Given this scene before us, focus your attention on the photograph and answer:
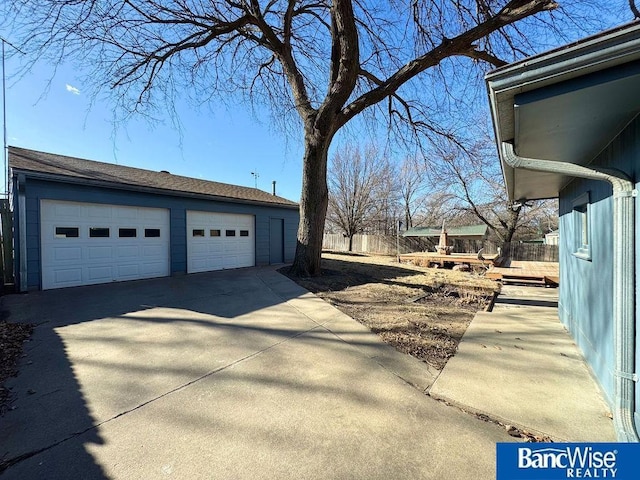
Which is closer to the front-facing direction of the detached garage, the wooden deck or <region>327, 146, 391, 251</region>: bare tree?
the wooden deck

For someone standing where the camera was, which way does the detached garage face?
facing the viewer and to the right of the viewer

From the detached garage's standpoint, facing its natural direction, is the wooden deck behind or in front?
in front

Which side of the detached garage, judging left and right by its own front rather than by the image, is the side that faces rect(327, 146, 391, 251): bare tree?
left

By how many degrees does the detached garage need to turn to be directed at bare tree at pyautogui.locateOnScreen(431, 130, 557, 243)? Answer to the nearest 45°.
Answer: approximately 45° to its left
